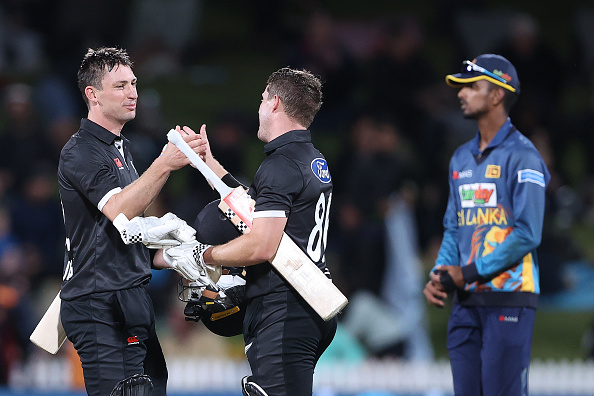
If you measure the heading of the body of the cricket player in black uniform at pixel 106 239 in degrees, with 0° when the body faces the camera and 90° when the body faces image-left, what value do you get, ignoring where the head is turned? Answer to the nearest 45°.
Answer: approximately 270°

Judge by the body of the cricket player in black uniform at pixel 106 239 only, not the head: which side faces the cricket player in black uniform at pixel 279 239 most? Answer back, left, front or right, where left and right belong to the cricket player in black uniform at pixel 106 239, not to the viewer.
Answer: front
